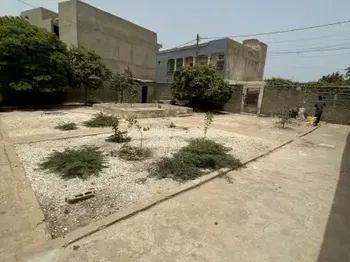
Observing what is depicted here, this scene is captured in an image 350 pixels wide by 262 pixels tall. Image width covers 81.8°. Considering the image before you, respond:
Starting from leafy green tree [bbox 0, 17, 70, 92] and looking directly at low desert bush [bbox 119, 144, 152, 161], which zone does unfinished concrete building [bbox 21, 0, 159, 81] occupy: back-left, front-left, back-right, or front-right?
back-left

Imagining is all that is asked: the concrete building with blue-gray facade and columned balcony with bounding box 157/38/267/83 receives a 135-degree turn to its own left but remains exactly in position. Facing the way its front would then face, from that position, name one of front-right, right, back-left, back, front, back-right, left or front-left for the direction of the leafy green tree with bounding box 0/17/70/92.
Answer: back-right

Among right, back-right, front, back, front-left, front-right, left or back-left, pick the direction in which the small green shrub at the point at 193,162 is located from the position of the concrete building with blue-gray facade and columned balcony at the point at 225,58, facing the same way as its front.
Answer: front-left

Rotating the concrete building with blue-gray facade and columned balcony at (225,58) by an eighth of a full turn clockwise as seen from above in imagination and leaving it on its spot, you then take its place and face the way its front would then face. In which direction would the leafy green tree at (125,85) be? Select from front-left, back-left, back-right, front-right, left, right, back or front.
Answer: front-left

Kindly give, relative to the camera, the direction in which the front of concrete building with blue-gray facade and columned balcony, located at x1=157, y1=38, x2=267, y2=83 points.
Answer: facing the viewer and to the left of the viewer

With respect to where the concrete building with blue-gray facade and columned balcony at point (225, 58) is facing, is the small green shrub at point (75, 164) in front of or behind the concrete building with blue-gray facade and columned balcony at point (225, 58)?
in front

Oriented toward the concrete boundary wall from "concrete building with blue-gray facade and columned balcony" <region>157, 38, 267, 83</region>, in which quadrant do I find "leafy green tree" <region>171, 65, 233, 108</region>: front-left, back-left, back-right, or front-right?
front-right

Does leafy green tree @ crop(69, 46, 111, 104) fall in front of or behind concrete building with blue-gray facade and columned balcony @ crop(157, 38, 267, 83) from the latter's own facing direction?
in front
